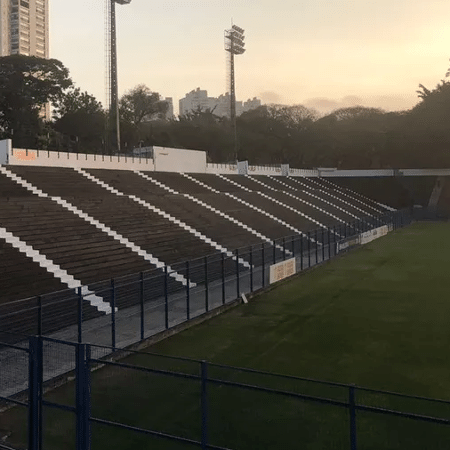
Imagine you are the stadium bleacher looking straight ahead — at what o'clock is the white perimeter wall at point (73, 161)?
The white perimeter wall is roughly at 7 o'clock from the stadium bleacher.

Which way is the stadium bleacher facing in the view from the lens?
facing the viewer and to the right of the viewer

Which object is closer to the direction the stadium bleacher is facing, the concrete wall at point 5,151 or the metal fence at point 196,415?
the metal fence

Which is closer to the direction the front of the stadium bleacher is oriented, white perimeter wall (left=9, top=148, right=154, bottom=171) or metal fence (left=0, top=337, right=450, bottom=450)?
the metal fence

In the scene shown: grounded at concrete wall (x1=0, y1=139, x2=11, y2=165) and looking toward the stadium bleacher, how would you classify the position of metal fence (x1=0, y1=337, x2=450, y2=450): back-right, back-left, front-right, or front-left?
front-right

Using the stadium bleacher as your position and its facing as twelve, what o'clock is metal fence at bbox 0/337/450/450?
The metal fence is roughly at 1 o'clock from the stadium bleacher.
